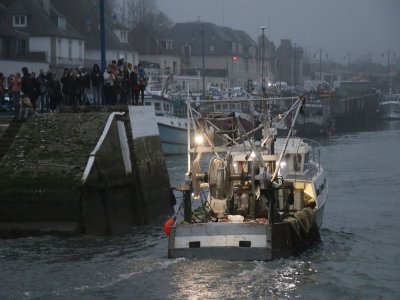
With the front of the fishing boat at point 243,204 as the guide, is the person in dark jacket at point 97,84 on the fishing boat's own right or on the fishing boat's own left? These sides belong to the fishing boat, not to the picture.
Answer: on the fishing boat's own left

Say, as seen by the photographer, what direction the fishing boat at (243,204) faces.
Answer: facing away from the viewer and to the right of the viewer

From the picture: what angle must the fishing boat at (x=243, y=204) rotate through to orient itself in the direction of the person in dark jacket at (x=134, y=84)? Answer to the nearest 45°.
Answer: approximately 90° to its left

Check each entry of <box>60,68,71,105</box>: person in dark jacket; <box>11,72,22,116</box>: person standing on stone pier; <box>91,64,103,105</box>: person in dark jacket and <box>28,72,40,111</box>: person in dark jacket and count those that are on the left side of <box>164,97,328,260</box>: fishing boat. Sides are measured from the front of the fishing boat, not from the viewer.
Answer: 4

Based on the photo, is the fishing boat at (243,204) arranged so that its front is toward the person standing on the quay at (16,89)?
no

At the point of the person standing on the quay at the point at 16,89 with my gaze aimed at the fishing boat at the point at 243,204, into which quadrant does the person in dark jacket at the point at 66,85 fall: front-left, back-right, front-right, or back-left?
front-left

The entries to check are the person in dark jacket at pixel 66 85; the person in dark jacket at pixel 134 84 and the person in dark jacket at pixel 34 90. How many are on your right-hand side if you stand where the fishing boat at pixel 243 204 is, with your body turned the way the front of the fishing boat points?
0

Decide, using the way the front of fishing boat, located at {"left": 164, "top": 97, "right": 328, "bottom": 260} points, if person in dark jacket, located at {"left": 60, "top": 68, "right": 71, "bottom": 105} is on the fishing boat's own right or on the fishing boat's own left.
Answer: on the fishing boat's own left

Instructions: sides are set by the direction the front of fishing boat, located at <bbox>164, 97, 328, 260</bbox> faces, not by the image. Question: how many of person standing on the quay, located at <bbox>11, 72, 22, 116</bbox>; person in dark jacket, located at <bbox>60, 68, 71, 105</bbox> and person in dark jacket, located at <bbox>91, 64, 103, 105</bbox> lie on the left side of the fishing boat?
3

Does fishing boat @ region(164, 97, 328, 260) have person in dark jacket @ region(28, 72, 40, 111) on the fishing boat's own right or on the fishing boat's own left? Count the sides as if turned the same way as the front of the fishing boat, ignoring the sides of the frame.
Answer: on the fishing boat's own left

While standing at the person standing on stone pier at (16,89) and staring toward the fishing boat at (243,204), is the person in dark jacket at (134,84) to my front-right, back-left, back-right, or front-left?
front-left
